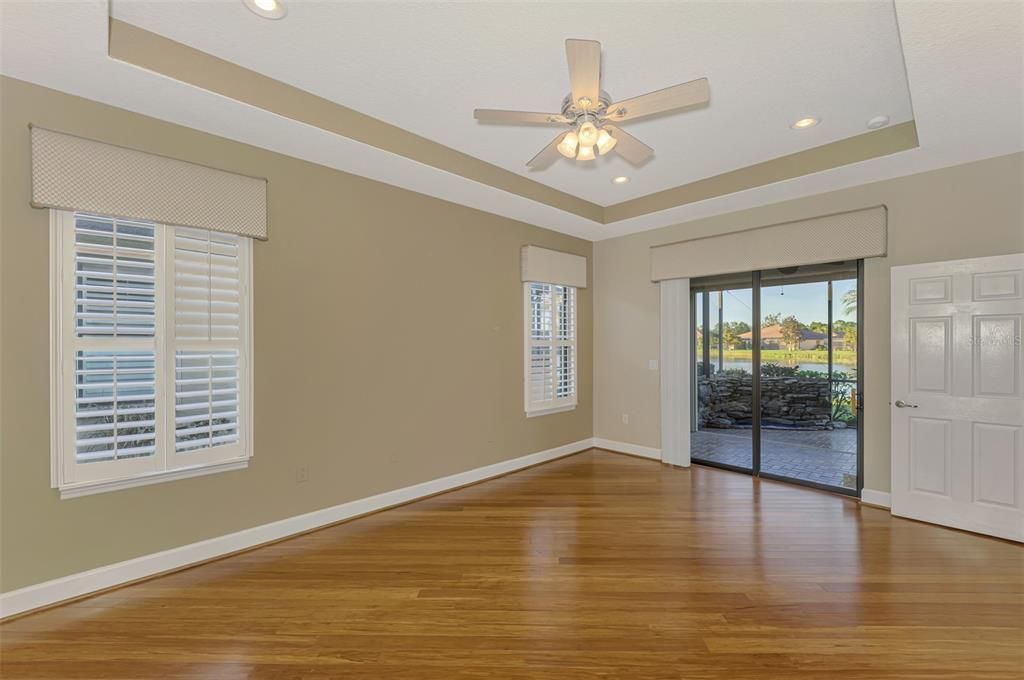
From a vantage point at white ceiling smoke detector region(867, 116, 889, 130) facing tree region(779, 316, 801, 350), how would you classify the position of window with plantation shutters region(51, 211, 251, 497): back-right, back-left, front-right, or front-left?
back-left

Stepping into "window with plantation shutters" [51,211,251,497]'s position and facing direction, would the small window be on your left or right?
on your left

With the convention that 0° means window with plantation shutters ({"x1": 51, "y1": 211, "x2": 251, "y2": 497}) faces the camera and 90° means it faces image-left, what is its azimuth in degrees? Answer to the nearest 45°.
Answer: approximately 315°

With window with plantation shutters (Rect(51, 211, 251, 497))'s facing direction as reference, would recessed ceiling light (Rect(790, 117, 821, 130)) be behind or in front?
in front

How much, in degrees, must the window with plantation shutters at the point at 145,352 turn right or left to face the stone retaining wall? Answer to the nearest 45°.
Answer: approximately 45° to its left
